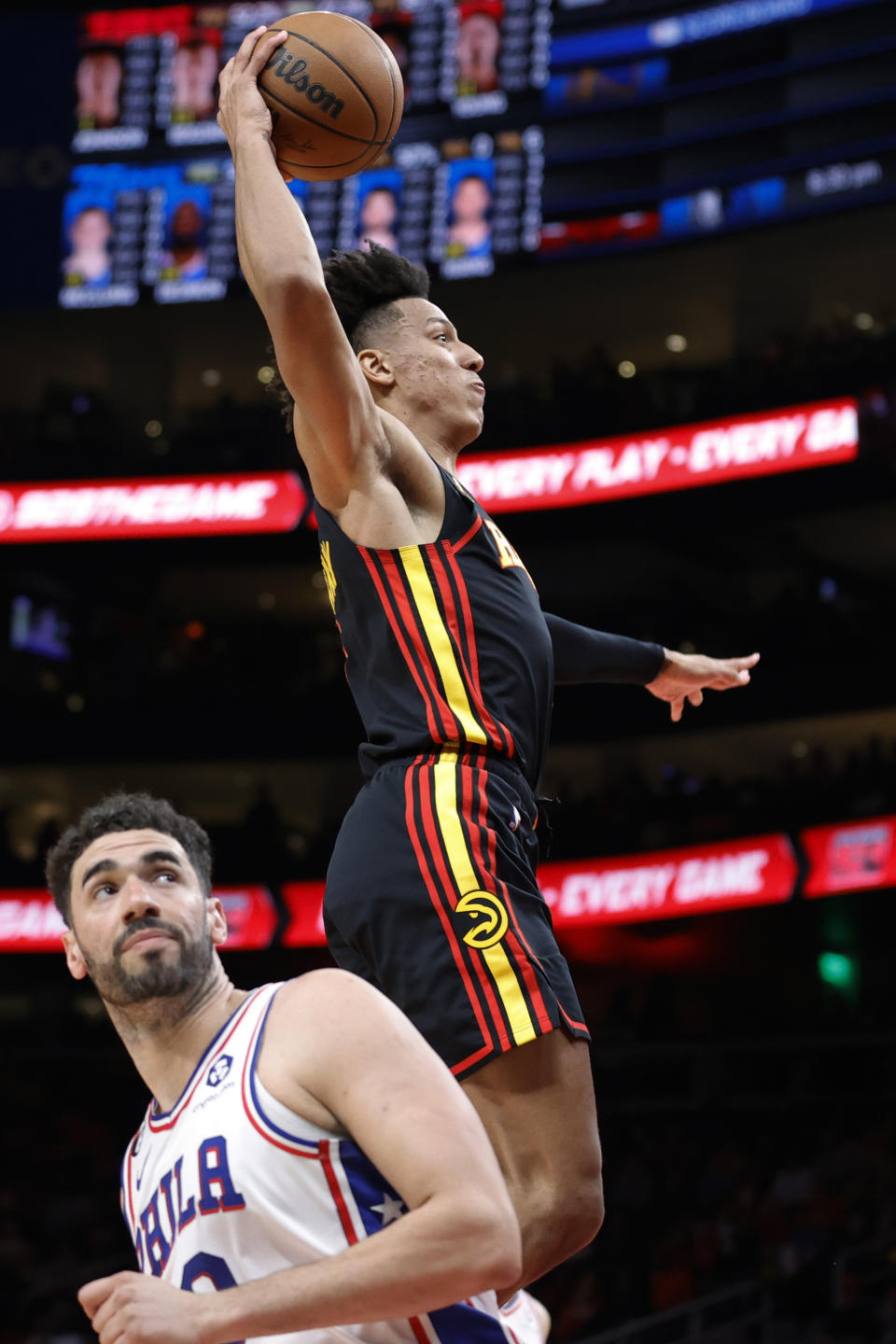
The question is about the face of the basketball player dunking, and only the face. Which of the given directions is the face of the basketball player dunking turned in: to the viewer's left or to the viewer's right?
to the viewer's right

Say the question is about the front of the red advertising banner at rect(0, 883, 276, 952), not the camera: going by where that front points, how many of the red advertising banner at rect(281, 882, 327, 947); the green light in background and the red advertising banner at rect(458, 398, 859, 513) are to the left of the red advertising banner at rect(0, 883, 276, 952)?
3

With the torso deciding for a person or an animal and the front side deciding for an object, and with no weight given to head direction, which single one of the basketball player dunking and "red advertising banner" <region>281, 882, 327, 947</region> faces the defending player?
the red advertising banner

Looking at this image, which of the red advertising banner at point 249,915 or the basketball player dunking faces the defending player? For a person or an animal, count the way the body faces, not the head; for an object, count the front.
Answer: the red advertising banner

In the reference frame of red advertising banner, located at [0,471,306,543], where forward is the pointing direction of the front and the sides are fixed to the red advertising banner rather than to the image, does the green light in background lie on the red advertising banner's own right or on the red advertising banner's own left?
on the red advertising banner's own left

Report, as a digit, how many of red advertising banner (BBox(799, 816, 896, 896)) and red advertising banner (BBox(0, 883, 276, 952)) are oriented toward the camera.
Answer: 2

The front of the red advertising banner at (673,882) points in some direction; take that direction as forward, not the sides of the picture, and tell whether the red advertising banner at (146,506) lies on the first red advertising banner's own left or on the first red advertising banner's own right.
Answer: on the first red advertising banner's own right

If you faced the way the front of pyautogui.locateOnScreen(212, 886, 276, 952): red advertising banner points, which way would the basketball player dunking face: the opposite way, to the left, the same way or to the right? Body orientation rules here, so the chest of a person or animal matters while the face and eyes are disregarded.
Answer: to the left

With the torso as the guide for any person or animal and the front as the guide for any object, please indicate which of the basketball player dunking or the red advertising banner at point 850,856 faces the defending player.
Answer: the red advertising banner

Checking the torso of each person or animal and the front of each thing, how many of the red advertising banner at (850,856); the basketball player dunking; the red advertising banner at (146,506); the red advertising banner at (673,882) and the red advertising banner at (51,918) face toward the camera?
4
